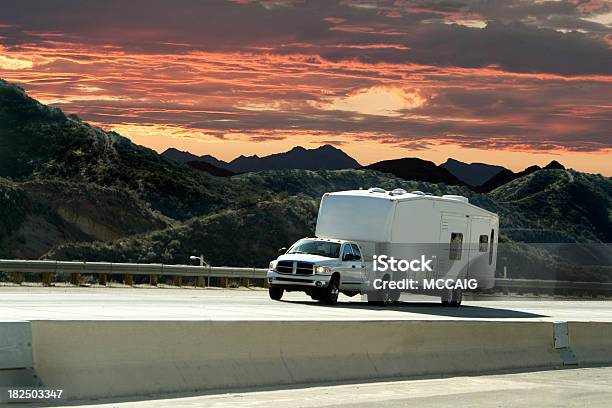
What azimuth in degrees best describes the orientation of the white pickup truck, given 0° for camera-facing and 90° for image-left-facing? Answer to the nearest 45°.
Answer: approximately 45°

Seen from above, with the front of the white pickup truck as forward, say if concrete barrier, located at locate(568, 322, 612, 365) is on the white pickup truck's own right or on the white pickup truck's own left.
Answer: on the white pickup truck's own left

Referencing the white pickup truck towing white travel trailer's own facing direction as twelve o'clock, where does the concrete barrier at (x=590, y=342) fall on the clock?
The concrete barrier is roughly at 10 o'clock from the white pickup truck towing white travel trailer.

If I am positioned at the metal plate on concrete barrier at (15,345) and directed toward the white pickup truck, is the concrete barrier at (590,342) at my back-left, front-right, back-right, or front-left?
front-right

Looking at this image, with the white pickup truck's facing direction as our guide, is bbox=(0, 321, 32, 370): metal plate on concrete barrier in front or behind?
in front

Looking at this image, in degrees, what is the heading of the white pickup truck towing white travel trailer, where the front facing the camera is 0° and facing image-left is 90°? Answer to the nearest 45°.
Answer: approximately 45°

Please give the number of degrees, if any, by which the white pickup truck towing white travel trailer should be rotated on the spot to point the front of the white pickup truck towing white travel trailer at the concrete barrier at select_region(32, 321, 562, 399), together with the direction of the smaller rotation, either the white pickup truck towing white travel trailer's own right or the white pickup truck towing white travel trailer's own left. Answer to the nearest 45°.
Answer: approximately 45° to the white pickup truck towing white travel trailer's own left
